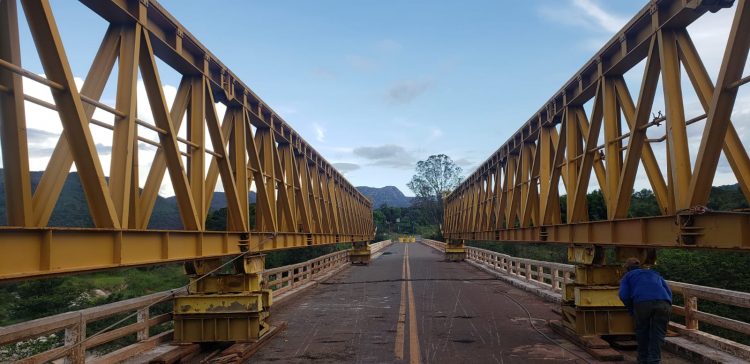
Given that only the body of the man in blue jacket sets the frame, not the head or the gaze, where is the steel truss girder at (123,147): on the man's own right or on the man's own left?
on the man's own left

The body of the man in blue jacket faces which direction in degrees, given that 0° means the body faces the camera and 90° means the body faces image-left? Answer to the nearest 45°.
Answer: approximately 135°

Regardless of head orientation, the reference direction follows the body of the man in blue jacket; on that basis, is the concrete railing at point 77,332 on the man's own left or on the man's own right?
on the man's own left

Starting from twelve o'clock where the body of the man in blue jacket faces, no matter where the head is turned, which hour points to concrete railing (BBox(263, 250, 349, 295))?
The concrete railing is roughly at 12 o'clock from the man in blue jacket.

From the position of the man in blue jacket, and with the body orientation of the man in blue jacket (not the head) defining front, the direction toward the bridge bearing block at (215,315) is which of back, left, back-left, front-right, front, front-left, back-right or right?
front-left
